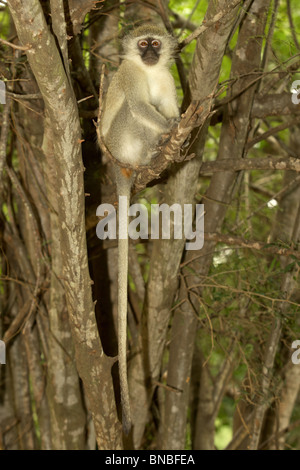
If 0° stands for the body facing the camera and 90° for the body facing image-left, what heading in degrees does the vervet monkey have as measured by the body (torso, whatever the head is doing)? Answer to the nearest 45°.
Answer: approximately 315°
